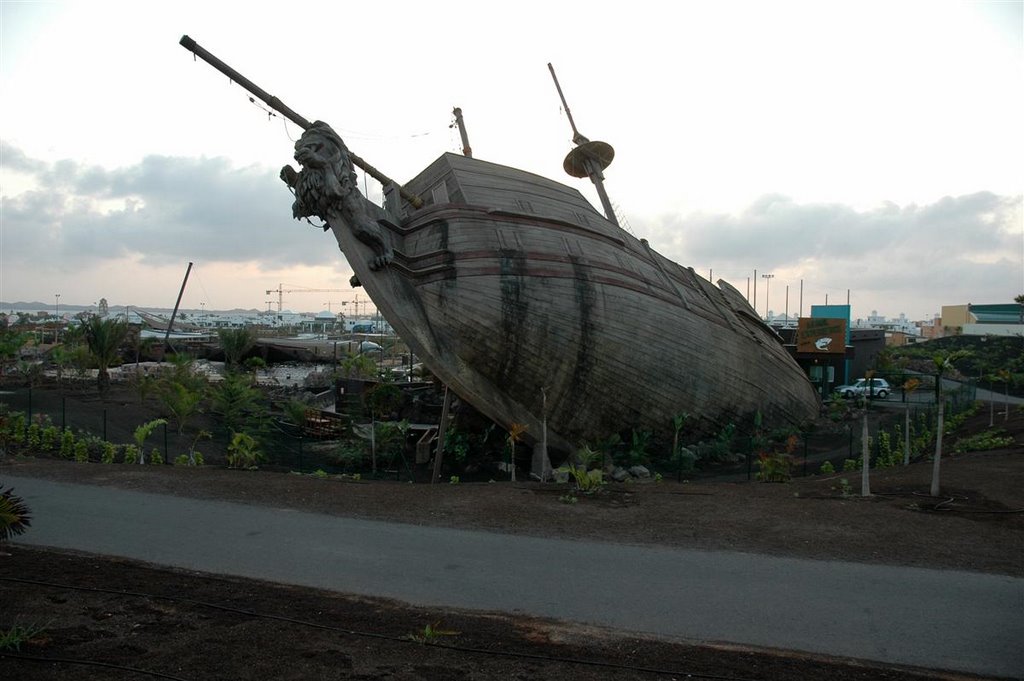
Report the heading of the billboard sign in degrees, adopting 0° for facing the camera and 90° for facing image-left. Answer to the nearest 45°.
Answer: approximately 0°

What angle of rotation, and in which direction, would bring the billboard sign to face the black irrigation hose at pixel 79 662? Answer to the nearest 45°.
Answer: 0° — it already faces it

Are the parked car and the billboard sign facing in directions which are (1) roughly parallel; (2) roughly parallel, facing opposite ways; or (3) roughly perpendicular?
roughly perpendicular

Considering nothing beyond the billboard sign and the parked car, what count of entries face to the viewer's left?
1

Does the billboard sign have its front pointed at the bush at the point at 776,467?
yes

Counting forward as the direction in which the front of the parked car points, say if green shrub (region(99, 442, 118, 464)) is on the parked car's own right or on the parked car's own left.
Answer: on the parked car's own left

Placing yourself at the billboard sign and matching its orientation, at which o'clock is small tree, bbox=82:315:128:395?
The small tree is roughly at 2 o'clock from the billboard sign.

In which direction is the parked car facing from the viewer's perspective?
to the viewer's left

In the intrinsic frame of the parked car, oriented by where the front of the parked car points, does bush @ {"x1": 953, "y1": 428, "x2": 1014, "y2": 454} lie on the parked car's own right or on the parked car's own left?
on the parked car's own left

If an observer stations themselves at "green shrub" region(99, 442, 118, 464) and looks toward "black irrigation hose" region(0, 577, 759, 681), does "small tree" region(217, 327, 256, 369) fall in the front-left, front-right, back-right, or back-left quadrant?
back-left
